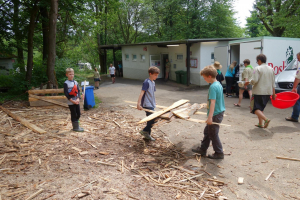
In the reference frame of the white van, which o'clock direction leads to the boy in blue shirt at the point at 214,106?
The boy in blue shirt is roughly at 11 o'clock from the white van.

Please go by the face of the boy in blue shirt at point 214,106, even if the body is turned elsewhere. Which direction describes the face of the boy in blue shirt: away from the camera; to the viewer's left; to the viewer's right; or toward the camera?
to the viewer's left

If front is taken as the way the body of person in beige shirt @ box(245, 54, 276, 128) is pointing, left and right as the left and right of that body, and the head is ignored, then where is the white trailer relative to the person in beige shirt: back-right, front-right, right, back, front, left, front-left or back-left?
front-right

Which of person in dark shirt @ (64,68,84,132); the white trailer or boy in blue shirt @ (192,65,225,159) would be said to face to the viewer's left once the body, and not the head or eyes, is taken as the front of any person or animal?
the boy in blue shirt

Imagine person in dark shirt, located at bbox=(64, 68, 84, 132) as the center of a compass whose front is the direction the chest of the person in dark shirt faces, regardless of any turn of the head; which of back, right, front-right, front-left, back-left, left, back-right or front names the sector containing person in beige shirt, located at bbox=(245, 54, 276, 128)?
front-left

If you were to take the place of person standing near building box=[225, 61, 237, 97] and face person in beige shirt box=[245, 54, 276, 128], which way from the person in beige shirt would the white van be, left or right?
left

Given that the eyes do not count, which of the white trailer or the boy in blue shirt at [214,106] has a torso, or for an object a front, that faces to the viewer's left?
the boy in blue shirt

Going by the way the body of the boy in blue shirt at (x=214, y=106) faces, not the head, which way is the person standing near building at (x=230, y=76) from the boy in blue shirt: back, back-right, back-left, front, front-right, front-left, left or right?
right

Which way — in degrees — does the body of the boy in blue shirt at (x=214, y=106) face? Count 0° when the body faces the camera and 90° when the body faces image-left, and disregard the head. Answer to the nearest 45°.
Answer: approximately 90°

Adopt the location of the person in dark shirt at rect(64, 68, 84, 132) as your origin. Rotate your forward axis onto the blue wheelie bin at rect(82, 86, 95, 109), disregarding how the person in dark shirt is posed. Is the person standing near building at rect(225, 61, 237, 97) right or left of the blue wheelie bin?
right

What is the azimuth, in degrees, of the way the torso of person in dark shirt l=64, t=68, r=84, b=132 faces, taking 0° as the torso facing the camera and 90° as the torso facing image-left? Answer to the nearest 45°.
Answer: approximately 315°

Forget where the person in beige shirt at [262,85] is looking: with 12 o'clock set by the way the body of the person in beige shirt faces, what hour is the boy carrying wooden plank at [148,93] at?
The boy carrying wooden plank is roughly at 9 o'clock from the person in beige shirt.

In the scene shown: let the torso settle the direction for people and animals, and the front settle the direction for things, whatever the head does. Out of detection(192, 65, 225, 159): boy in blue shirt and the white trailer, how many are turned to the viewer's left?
1

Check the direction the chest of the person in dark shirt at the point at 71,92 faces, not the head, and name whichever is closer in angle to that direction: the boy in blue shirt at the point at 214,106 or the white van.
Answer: the boy in blue shirt
